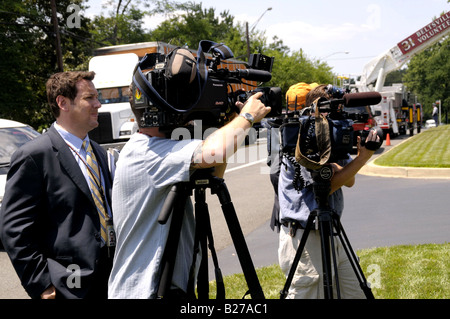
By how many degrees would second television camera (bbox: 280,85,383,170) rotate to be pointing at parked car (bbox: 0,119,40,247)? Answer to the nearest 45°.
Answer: approximately 135° to its left

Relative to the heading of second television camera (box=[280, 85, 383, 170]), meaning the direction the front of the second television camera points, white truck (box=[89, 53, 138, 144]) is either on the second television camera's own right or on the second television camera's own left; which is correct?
on the second television camera's own left

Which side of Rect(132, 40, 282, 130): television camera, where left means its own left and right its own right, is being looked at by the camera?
right

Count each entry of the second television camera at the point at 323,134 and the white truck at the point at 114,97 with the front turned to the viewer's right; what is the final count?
1

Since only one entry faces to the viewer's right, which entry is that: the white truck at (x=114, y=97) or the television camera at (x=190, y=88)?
the television camera

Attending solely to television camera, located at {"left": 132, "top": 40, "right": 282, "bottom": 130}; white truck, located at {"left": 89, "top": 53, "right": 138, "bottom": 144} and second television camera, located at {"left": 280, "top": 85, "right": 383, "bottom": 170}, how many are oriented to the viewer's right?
2

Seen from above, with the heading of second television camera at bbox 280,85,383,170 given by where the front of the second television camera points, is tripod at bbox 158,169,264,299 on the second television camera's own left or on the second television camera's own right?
on the second television camera's own right

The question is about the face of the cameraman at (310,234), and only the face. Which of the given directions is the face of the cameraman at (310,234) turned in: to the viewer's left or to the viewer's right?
to the viewer's right

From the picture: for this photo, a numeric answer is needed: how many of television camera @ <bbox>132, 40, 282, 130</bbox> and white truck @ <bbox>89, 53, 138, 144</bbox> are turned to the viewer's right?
1

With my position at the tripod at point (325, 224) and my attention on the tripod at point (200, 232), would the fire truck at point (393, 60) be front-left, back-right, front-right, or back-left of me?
back-right

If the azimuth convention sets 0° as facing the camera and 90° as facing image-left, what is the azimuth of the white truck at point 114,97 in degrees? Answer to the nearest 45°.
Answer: approximately 45°

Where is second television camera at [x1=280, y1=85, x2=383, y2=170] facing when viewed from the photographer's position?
facing to the right of the viewer

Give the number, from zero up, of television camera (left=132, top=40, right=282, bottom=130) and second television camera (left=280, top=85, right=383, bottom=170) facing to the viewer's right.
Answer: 2

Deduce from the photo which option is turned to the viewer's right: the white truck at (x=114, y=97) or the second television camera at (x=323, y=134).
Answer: the second television camera

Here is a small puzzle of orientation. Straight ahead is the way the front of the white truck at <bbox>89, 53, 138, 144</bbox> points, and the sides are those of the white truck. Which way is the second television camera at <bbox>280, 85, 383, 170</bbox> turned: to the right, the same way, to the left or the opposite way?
to the left
